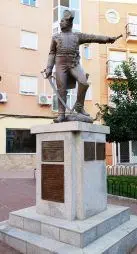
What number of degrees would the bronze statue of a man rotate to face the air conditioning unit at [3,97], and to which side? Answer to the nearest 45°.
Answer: approximately 180°

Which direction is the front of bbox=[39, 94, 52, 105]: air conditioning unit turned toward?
toward the camera

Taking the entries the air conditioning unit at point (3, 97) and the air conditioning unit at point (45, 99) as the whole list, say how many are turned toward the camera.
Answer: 2

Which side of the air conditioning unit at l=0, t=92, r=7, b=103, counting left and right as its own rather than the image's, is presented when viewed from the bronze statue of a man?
front

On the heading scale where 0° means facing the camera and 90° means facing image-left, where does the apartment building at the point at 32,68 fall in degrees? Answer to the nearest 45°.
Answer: approximately 0°

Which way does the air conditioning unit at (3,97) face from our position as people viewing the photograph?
facing the viewer

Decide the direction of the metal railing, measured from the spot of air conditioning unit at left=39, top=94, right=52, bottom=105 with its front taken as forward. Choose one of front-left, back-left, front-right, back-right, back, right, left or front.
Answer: front-left

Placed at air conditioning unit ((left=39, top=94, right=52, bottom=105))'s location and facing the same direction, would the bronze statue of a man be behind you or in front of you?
in front

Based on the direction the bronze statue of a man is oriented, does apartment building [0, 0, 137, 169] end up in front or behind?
behind

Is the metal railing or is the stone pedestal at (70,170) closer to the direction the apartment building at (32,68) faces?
the stone pedestal

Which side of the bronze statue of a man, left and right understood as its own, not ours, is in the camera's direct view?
front

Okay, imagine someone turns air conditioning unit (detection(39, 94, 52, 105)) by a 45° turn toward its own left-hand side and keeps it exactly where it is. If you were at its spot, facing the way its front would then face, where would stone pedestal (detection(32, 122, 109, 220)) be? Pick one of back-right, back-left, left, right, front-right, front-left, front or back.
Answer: front-right
